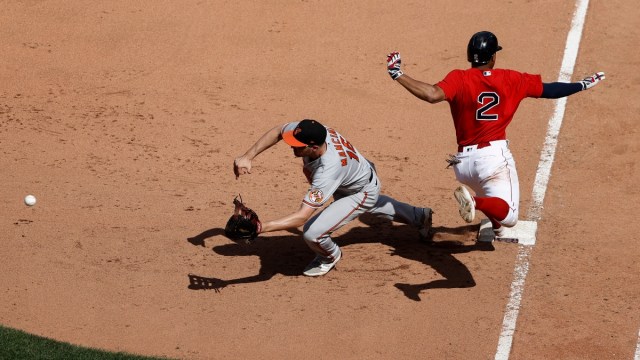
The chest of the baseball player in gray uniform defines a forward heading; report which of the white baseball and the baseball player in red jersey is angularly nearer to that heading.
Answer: the white baseball

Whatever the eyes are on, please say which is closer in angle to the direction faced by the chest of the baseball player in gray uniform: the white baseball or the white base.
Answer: the white baseball

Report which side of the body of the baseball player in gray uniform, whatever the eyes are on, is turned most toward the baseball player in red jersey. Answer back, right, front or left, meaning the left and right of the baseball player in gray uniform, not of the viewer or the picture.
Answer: back

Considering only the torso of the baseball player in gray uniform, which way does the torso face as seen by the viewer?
to the viewer's left

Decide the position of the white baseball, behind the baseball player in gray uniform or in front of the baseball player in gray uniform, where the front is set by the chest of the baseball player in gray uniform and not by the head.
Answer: in front

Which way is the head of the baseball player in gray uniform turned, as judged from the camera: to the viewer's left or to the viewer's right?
to the viewer's left

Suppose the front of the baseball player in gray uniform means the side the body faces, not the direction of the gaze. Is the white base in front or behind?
behind
